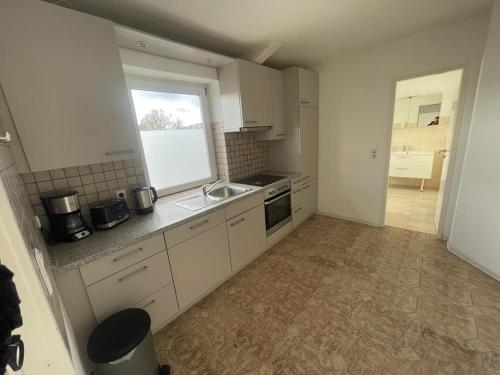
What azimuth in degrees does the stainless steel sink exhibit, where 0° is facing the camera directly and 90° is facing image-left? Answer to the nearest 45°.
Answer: approximately 315°

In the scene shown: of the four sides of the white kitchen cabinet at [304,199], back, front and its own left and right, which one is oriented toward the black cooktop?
right

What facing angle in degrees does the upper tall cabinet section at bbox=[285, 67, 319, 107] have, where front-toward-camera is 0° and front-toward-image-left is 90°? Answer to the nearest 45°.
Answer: approximately 315°

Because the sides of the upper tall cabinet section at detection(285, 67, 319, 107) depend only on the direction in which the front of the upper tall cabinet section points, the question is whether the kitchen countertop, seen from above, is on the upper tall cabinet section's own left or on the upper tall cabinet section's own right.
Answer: on the upper tall cabinet section's own right

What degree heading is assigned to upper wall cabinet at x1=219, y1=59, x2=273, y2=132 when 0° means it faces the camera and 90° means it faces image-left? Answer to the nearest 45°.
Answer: approximately 315°

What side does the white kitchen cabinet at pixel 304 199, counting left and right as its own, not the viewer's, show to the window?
right

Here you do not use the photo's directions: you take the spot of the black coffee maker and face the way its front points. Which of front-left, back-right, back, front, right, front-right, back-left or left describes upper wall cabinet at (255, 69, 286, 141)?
front-left

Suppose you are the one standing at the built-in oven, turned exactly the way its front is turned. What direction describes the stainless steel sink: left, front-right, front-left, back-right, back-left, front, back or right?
right

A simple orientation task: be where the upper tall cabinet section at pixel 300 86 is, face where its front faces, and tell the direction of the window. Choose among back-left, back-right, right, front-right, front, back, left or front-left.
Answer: right

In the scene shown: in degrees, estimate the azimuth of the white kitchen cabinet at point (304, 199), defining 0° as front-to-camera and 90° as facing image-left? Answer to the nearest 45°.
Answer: approximately 315°
